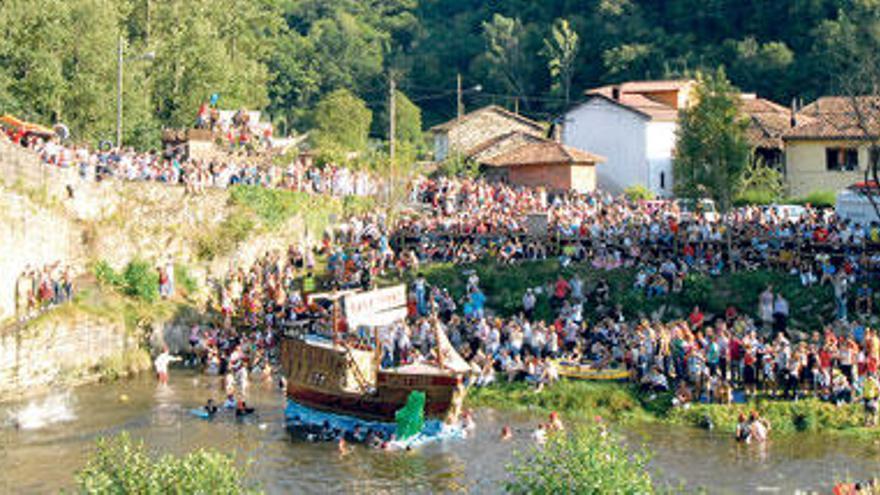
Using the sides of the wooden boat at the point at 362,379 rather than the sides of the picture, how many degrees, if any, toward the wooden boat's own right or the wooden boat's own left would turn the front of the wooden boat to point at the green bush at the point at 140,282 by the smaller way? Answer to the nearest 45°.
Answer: approximately 135° to the wooden boat's own left

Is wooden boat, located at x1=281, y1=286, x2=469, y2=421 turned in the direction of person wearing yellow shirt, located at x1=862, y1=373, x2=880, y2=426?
yes

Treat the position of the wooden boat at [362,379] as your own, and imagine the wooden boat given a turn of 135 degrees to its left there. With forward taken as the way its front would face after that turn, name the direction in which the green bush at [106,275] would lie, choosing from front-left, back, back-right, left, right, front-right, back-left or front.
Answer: front

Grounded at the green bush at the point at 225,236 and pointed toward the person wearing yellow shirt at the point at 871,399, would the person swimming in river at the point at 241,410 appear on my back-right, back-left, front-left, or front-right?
front-right

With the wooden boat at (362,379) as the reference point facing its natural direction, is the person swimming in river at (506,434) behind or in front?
in front

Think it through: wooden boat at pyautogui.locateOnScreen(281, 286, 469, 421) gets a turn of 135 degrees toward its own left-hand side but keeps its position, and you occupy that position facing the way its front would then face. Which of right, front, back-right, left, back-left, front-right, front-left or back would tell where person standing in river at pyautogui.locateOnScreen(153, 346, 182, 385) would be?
front

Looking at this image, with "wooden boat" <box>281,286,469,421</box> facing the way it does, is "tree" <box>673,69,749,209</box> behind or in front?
in front

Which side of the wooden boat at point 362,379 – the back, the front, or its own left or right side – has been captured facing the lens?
right
